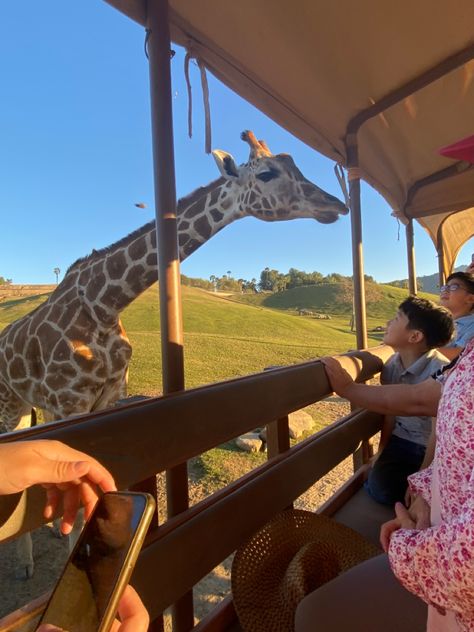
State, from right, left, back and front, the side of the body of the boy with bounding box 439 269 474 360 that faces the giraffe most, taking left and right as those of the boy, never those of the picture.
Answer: front

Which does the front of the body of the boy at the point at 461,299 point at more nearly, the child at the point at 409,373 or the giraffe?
the giraffe

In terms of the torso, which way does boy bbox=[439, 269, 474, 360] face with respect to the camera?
to the viewer's left

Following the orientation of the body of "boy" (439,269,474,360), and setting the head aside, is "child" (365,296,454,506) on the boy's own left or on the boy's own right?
on the boy's own left

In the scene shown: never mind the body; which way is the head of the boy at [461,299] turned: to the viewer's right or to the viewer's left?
to the viewer's left
